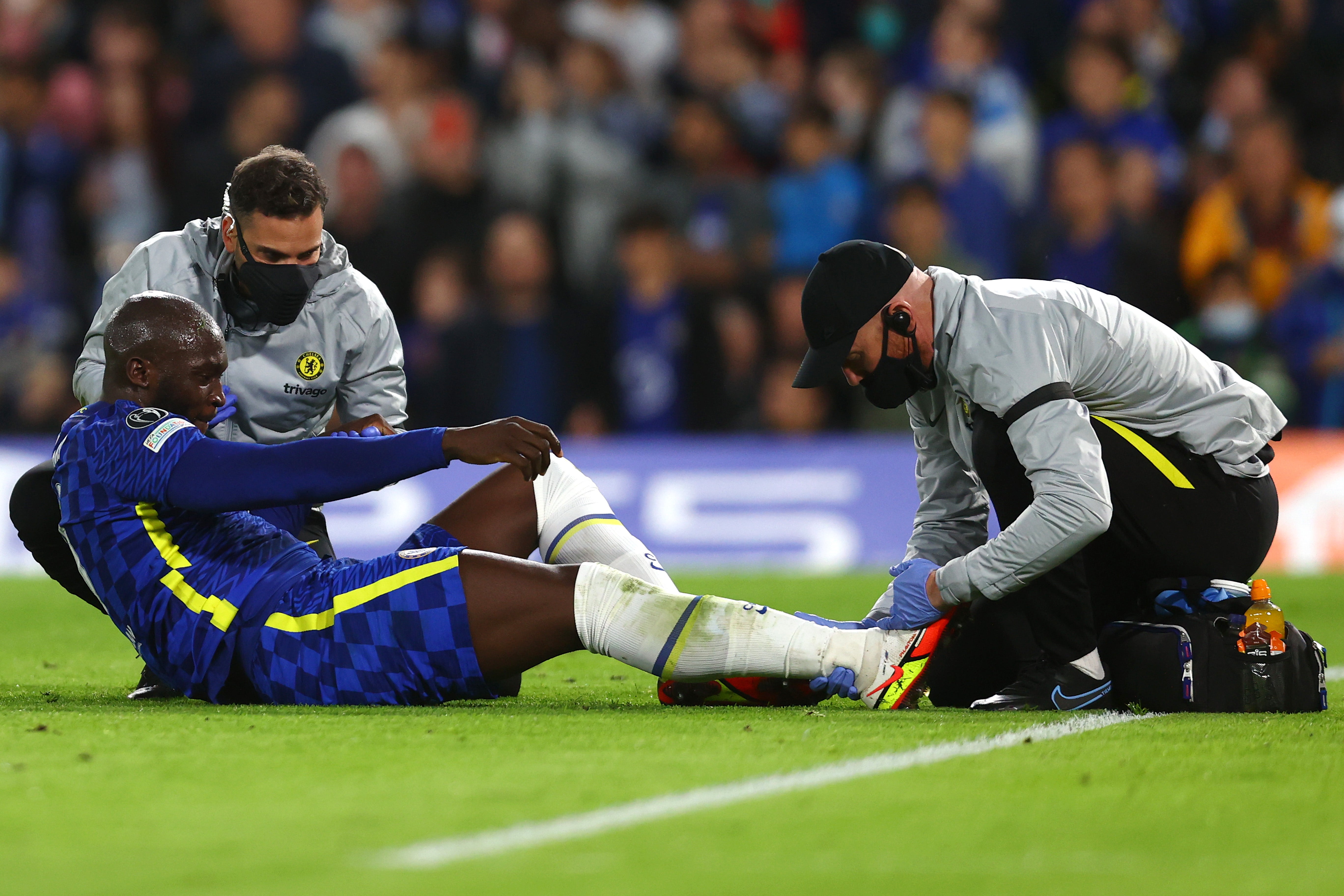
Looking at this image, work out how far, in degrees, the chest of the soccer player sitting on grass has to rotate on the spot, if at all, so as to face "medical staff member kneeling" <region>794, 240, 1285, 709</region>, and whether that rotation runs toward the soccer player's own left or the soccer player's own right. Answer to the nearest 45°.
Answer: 0° — they already face them

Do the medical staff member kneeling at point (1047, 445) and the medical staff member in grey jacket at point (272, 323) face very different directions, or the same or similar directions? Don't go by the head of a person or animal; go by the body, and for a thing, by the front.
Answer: very different directions

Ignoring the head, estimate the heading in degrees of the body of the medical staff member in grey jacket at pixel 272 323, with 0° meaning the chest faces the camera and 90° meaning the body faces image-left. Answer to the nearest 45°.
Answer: approximately 315°

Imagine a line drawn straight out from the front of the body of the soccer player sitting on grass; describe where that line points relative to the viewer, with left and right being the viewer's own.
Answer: facing to the right of the viewer

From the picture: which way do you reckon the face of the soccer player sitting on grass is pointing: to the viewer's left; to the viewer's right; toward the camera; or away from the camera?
to the viewer's right

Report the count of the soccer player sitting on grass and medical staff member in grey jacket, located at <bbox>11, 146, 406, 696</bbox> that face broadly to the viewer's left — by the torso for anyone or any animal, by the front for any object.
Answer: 0

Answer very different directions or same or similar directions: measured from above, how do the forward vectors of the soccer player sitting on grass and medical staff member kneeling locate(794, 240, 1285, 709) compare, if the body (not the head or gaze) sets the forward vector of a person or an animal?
very different directions

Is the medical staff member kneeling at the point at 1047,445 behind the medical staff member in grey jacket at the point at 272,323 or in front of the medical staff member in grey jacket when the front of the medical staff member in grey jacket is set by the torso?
in front

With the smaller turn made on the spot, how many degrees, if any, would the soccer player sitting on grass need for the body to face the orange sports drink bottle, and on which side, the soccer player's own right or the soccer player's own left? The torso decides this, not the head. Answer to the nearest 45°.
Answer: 0° — they already face it

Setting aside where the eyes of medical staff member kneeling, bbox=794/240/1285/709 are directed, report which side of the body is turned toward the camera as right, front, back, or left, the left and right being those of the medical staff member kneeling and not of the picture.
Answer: left

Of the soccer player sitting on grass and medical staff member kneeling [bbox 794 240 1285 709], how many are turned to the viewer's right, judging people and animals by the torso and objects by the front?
1

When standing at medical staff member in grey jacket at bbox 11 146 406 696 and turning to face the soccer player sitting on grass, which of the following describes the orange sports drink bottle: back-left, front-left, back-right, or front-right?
front-left
